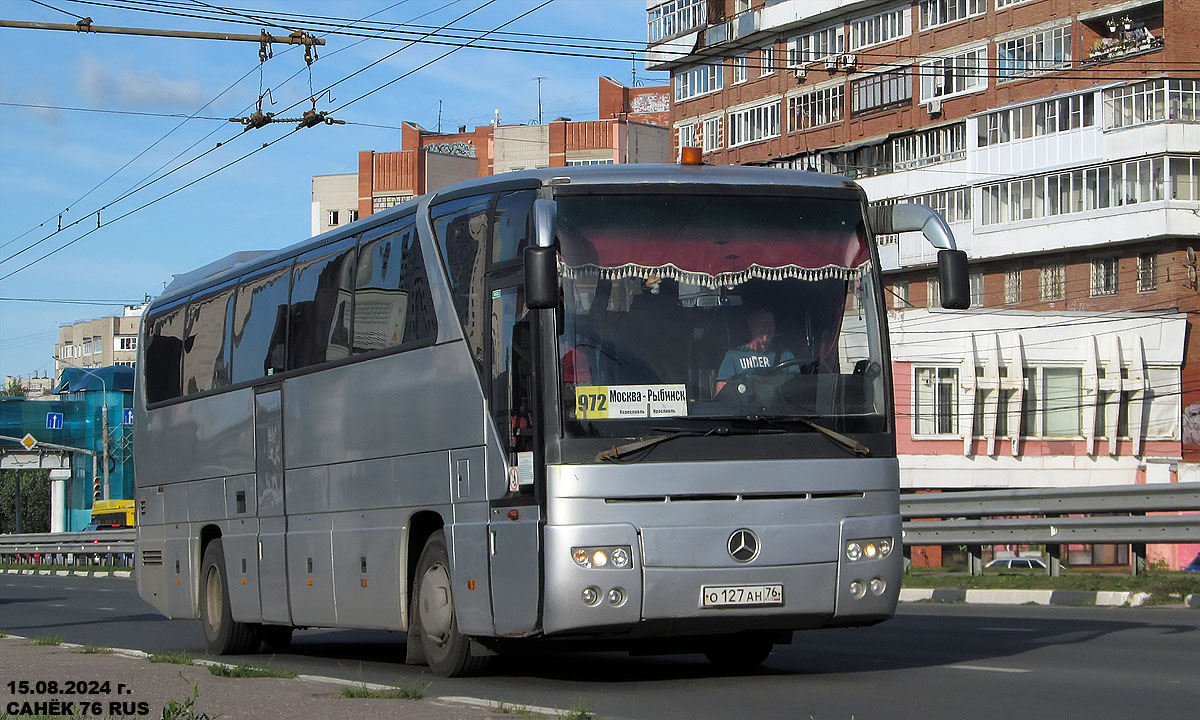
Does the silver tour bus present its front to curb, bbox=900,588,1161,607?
no

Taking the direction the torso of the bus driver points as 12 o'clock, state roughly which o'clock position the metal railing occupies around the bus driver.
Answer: The metal railing is roughly at 8 o'clock from the bus driver.

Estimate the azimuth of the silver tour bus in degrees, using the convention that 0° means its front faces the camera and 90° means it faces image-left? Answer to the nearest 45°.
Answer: approximately 315°

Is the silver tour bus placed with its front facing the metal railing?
no

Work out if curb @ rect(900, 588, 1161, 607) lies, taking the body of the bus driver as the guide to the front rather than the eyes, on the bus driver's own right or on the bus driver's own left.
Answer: on the bus driver's own left

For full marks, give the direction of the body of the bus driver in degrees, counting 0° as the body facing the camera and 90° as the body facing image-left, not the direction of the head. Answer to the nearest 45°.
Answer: approximately 315°
